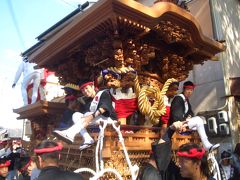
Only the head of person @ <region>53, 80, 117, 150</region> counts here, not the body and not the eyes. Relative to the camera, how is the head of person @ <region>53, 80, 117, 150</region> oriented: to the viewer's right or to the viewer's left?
to the viewer's left
